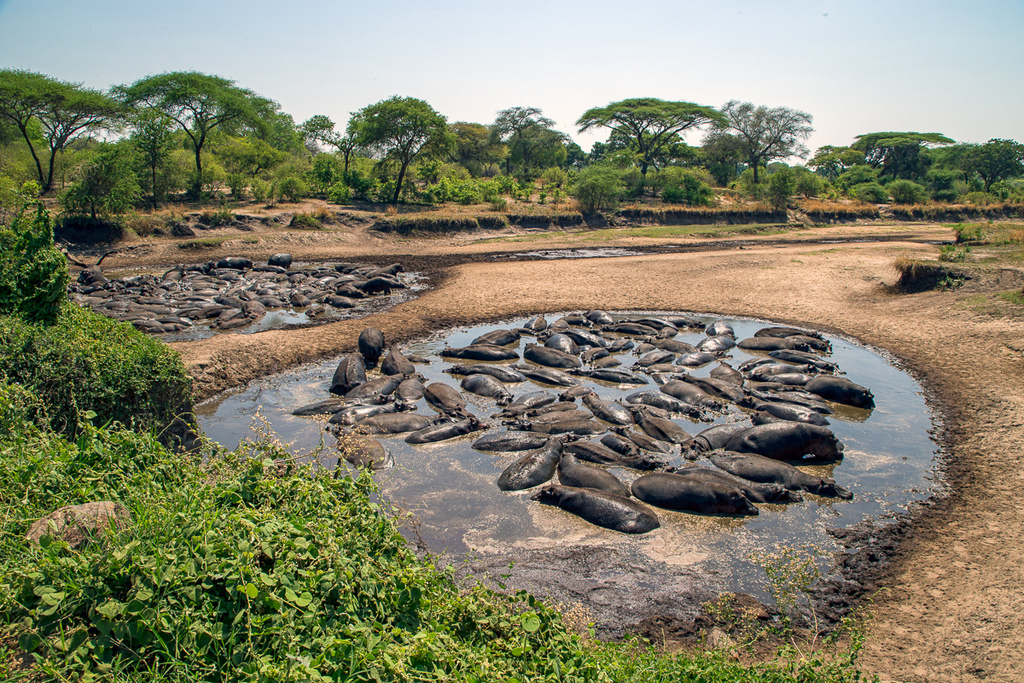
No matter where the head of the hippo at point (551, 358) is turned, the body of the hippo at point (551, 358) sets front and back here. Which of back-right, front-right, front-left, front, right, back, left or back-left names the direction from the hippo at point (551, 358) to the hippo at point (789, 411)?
front

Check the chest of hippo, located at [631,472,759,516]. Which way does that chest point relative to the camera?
to the viewer's right

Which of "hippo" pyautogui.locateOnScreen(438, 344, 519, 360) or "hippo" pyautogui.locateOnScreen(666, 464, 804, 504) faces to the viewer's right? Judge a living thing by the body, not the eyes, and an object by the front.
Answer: "hippo" pyautogui.locateOnScreen(666, 464, 804, 504)

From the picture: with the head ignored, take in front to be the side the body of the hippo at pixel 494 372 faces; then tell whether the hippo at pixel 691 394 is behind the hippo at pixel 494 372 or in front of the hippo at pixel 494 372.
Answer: behind

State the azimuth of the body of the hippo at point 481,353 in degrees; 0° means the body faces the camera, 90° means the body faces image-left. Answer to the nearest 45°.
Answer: approximately 90°

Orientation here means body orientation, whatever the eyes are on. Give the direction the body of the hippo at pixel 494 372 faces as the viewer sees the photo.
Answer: to the viewer's left

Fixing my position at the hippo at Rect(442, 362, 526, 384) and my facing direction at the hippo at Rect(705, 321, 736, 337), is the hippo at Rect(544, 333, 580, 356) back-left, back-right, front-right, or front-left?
front-left

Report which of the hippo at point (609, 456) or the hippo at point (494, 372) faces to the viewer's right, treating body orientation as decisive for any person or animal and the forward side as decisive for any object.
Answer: the hippo at point (609, 456)

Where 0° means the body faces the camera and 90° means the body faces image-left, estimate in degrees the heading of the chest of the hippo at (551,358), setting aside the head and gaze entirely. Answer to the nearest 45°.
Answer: approximately 315°
